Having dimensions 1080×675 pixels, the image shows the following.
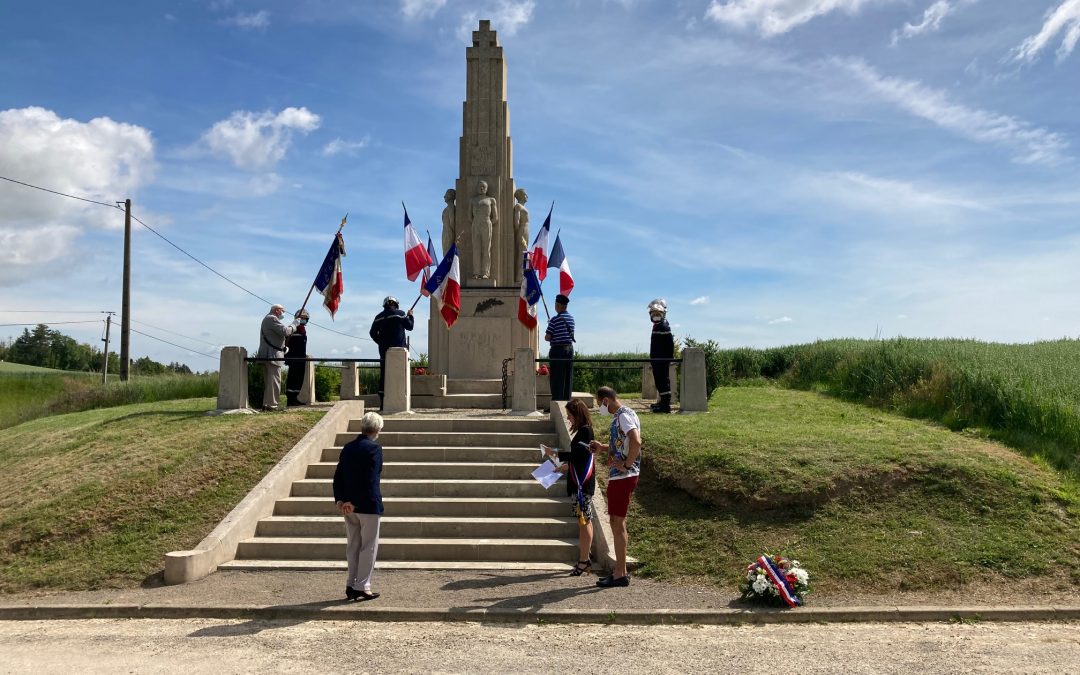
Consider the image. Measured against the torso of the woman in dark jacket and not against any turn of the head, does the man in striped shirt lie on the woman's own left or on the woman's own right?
on the woman's own right

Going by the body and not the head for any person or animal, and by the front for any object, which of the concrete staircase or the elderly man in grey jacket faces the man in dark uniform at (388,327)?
the elderly man in grey jacket

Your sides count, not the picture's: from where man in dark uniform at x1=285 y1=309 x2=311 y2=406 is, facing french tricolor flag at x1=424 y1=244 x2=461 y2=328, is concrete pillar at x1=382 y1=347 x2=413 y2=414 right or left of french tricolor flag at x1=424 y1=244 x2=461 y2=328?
right

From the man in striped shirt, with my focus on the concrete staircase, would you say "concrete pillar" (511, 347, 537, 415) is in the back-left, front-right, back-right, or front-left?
front-right

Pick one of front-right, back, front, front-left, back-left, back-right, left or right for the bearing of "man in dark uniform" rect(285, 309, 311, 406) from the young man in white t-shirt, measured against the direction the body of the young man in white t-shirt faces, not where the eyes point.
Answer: front-right

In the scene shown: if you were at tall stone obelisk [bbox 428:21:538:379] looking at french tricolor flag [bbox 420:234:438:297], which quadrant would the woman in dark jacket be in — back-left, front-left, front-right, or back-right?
front-left

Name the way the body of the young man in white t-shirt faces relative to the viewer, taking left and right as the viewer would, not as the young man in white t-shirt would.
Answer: facing to the left of the viewer

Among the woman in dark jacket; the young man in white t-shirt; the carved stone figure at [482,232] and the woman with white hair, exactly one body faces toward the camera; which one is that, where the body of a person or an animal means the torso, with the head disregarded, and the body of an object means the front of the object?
the carved stone figure

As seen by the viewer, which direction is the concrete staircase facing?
toward the camera

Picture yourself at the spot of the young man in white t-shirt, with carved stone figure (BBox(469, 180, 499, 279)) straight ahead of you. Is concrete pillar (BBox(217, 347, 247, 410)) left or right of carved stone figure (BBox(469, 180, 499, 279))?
left

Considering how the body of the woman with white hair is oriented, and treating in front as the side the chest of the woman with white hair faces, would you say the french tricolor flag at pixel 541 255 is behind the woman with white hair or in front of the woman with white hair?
in front

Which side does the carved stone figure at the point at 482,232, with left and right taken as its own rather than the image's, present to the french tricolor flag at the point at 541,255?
left

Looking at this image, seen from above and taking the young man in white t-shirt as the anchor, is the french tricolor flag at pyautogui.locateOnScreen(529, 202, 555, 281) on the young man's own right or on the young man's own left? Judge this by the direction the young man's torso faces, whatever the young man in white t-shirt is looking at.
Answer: on the young man's own right

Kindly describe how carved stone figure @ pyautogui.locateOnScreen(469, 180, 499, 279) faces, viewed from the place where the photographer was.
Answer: facing the viewer

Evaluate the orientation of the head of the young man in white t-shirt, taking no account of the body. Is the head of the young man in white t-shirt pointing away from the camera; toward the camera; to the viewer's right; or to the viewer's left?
to the viewer's left

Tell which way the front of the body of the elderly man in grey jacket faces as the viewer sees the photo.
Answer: to the viewer's right

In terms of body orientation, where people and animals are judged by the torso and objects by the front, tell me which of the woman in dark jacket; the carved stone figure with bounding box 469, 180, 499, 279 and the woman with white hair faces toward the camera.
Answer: the carved stone figure

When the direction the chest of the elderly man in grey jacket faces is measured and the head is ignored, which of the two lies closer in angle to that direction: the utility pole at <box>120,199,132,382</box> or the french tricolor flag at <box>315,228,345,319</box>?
the french tricolor flag
